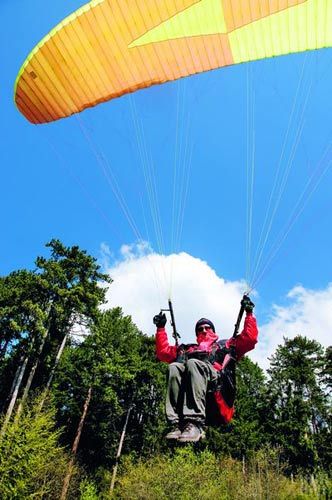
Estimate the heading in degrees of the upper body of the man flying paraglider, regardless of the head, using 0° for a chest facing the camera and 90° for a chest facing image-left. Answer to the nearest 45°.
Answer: approximately 45°

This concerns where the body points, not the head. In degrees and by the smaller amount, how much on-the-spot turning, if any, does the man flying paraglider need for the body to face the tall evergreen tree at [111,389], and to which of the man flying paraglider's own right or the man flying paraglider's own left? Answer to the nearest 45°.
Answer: approximately 135° to the man flying paraglider's own right

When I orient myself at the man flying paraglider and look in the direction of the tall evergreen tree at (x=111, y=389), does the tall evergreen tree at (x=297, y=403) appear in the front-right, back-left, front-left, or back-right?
front-right

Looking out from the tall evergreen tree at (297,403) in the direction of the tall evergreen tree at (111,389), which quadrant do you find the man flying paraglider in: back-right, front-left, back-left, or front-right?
front-left
